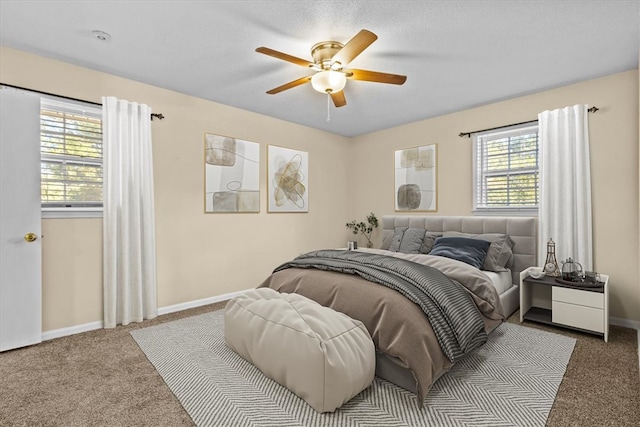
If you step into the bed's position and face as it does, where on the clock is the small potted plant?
The small potted plant is roughly at 4 o'clock from the bed.

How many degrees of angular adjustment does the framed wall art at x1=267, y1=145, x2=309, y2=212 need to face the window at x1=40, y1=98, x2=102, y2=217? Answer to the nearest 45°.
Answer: approximately 90° to its right

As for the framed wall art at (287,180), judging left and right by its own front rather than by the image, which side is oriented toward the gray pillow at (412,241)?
front

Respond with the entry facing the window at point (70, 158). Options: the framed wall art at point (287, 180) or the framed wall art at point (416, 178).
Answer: the framed wall art at point (416, 178)

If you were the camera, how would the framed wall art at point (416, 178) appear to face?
facing the viewer and to the left of the viewer

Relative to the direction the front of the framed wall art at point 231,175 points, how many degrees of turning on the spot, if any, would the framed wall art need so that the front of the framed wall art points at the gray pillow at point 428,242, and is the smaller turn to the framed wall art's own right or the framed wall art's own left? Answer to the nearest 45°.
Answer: approximately 45° to the framed wall art's own left

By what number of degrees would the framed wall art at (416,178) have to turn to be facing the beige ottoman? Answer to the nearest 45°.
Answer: approximately 45° to its left

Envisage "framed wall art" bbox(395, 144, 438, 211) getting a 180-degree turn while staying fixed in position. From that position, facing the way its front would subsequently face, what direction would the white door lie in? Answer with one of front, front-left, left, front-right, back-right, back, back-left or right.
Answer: back

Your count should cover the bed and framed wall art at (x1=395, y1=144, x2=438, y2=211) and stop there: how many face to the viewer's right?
0

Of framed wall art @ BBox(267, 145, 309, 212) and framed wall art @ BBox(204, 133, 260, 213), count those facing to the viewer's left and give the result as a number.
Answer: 0

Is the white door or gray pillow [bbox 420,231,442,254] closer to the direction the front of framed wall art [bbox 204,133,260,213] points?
the gray pillow

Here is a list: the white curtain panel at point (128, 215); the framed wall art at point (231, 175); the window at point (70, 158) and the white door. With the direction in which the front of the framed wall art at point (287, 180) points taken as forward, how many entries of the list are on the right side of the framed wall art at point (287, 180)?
4

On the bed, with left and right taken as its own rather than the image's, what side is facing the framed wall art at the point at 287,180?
right

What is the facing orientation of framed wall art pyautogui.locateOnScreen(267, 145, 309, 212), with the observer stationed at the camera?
facing the viewer and to the right of the viewer

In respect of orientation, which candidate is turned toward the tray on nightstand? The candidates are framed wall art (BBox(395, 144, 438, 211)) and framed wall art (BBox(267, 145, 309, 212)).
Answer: framed wall art (BBox(267, 145, 309, 212))
